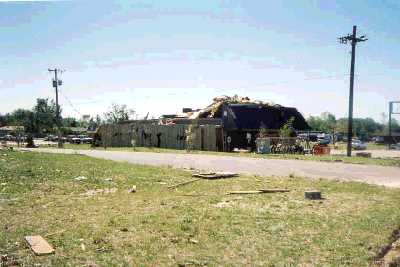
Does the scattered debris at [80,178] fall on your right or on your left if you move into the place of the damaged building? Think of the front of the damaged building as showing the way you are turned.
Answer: on your right

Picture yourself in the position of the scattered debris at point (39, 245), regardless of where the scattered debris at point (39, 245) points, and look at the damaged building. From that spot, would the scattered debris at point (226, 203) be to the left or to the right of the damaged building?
right

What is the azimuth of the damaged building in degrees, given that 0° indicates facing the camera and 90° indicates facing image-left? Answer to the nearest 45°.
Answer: approximately 315°

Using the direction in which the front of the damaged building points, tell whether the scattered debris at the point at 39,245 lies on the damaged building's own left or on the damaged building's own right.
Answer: on the damaged building's own right

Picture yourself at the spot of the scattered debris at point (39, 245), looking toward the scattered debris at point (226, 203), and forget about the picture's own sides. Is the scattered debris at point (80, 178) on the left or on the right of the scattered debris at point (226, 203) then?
left

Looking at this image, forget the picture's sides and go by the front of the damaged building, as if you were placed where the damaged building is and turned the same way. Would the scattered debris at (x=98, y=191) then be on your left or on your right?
on your right

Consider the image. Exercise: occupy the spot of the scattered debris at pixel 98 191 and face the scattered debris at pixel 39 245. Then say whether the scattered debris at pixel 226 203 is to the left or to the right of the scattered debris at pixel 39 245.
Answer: left
